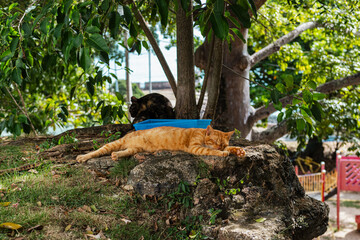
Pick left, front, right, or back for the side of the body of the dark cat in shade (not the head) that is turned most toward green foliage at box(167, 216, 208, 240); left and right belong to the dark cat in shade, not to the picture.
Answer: left

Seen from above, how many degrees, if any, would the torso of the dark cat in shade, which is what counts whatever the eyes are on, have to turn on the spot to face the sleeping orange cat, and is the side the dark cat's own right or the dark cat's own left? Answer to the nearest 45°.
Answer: approximately 90° to the dark cat's own left

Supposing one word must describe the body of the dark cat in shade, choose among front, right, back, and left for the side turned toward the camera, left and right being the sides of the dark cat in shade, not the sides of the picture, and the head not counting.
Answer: left

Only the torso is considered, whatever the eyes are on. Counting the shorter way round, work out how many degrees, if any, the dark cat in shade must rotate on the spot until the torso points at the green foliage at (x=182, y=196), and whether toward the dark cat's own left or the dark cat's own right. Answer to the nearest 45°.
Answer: approximately 90° to the dark cat's own left

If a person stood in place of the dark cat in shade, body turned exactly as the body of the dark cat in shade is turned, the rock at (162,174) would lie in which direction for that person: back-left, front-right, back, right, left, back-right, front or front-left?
left
